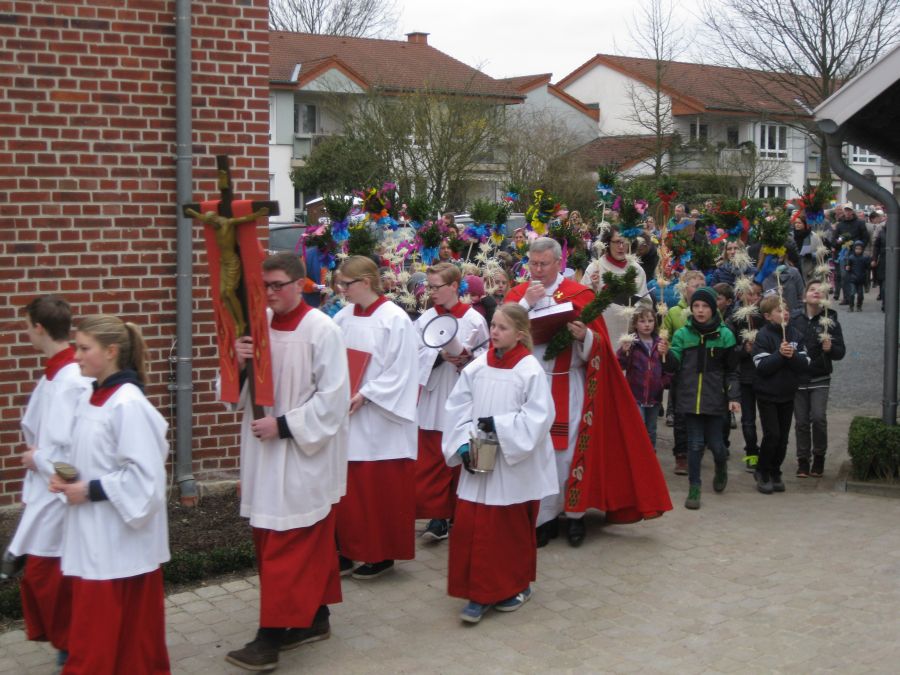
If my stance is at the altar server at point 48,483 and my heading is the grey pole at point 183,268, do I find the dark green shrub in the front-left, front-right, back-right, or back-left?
front-right

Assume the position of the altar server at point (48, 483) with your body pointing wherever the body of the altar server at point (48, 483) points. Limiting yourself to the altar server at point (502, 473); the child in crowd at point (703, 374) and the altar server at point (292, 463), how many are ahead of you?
0

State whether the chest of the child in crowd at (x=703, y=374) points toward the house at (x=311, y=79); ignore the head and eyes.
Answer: no

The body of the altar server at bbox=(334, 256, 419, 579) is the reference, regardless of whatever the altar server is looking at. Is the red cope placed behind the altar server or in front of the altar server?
behind

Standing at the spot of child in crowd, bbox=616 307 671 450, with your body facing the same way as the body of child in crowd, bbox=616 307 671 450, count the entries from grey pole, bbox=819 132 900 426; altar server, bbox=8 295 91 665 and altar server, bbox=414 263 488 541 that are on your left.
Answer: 1

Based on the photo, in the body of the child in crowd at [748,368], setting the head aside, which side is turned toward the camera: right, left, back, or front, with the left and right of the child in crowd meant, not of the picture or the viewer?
front

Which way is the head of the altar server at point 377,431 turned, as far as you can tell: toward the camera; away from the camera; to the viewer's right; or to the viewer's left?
to the viewer's left

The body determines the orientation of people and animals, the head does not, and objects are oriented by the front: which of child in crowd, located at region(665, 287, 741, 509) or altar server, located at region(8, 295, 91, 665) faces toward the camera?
the child in crowd

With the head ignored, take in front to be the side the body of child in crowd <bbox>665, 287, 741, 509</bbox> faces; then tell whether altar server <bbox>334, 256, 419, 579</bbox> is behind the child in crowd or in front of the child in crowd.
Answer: in front

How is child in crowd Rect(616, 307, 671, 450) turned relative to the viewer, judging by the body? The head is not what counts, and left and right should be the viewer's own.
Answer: facing the viewer

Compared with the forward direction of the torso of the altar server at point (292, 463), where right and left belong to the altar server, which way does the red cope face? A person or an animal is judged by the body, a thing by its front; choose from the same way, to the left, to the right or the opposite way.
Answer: the same way

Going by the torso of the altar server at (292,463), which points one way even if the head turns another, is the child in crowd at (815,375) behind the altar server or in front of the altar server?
behind

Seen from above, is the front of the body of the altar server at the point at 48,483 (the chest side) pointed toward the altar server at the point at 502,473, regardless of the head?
no

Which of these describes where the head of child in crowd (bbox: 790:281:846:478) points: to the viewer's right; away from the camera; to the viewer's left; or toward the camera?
toward the camera

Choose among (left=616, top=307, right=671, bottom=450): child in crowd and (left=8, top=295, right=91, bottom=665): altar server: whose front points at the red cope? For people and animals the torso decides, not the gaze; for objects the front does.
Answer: the child in crowd

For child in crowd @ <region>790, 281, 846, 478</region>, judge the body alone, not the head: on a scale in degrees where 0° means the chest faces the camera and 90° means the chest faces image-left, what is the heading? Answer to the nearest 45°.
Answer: approximately 0°

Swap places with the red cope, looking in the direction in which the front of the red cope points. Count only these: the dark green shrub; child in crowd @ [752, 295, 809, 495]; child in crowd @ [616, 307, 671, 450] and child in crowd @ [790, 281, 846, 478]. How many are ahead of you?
0

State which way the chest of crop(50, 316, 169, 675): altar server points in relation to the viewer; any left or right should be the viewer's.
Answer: facing to the left of the viewer

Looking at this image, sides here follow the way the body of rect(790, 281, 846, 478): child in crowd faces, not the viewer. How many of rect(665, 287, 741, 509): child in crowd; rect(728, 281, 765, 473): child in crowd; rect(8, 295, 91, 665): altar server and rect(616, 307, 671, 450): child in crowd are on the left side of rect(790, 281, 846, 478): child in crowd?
0

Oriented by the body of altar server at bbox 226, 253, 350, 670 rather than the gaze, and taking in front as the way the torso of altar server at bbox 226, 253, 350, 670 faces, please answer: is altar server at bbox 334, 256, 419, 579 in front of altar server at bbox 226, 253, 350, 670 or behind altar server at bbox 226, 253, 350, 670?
behind
